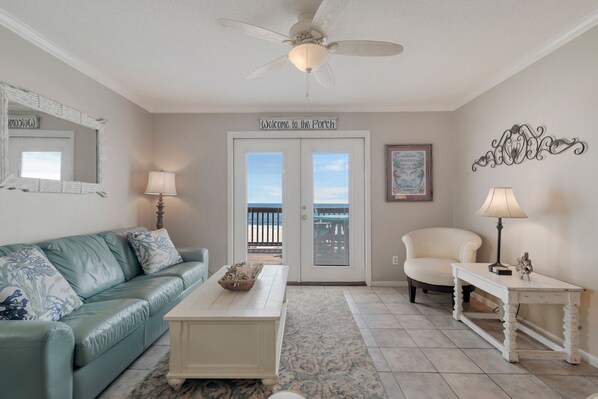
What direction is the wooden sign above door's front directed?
toward the camera

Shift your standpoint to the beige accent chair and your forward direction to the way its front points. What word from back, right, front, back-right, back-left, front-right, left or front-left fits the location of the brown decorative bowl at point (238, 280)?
front

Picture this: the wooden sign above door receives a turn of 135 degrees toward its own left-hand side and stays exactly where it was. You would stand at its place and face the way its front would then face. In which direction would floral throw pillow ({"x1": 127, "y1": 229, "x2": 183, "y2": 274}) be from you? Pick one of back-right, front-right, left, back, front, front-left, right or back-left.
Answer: back

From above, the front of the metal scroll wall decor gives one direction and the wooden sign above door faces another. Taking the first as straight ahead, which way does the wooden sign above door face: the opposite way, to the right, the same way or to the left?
to the left

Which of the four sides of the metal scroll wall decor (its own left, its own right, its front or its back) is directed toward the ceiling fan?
front

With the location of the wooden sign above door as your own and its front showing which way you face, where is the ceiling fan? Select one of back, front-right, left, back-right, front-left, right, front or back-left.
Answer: front

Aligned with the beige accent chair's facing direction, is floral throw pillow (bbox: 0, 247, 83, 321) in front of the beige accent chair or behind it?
in front

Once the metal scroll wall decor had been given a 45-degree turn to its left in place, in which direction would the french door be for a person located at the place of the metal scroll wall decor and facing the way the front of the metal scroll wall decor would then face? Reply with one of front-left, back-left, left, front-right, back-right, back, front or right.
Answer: right

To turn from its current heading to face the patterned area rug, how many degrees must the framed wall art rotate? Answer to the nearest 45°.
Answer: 0° — it already faces it

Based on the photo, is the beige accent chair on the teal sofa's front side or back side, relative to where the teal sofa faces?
on the front side

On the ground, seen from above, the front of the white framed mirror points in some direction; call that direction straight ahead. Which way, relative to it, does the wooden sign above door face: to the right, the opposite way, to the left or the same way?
to the right

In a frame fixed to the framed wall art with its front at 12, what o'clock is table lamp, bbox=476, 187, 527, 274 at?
The table lamp is roughly at 11 o'clock from the framed wall art.

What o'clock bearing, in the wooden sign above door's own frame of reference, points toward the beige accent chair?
The beige accent chair is roughly at 10 o'clock from the wooden sign above door.

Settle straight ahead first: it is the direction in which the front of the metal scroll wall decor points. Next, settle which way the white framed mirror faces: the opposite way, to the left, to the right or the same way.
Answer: the opposite way

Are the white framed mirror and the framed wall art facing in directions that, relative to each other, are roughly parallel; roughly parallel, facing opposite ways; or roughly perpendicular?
roughly perpendicular

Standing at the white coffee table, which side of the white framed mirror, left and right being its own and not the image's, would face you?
front

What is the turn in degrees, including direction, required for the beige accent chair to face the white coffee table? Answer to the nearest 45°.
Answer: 0° — it already faces it

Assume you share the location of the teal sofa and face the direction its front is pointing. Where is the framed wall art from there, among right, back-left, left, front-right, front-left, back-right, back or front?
front-left
